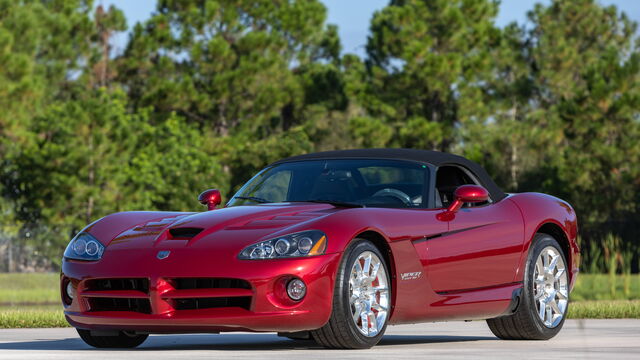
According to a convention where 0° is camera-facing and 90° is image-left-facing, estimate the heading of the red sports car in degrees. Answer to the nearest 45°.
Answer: approximately 45°

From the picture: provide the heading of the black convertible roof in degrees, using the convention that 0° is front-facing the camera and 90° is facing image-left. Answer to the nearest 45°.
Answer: approximately 45°
